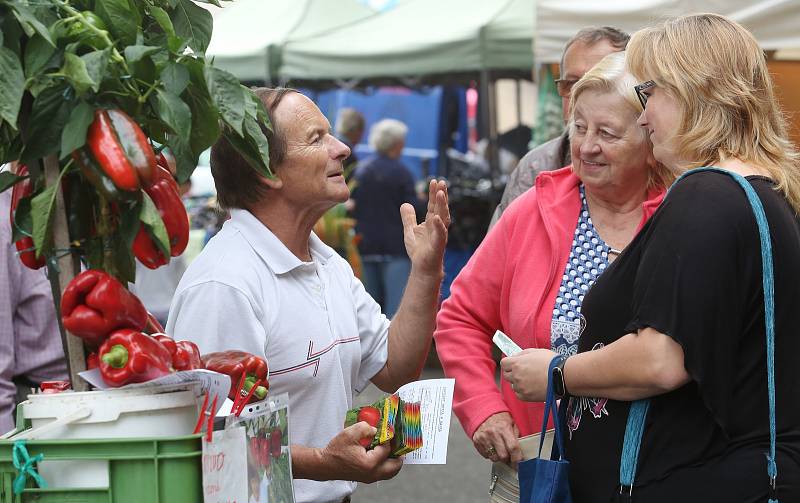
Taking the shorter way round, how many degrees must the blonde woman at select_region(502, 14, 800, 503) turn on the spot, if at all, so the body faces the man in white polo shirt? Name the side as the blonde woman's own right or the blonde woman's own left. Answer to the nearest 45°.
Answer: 0° — they already face them

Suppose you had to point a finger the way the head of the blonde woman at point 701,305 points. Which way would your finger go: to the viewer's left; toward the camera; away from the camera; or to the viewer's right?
to the viewer's left

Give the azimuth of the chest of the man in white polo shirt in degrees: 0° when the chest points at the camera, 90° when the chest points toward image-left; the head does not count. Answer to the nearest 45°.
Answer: approximately 315°

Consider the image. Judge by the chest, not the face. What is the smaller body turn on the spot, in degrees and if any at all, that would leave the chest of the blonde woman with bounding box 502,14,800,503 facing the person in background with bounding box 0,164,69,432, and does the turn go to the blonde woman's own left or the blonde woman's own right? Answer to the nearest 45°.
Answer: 0° — they already face them

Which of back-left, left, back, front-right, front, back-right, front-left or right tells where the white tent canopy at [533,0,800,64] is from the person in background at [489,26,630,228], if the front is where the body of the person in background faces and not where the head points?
back

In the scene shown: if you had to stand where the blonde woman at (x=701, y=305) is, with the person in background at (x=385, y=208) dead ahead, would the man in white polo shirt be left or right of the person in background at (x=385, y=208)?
left

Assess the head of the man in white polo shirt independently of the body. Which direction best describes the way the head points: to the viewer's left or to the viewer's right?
to the viewer's right

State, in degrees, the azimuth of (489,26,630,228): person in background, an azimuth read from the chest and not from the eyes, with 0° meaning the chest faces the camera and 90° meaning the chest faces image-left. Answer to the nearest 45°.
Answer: approximately 0°

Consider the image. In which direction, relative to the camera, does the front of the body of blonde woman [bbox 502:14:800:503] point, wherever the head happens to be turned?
to the viewer's left
